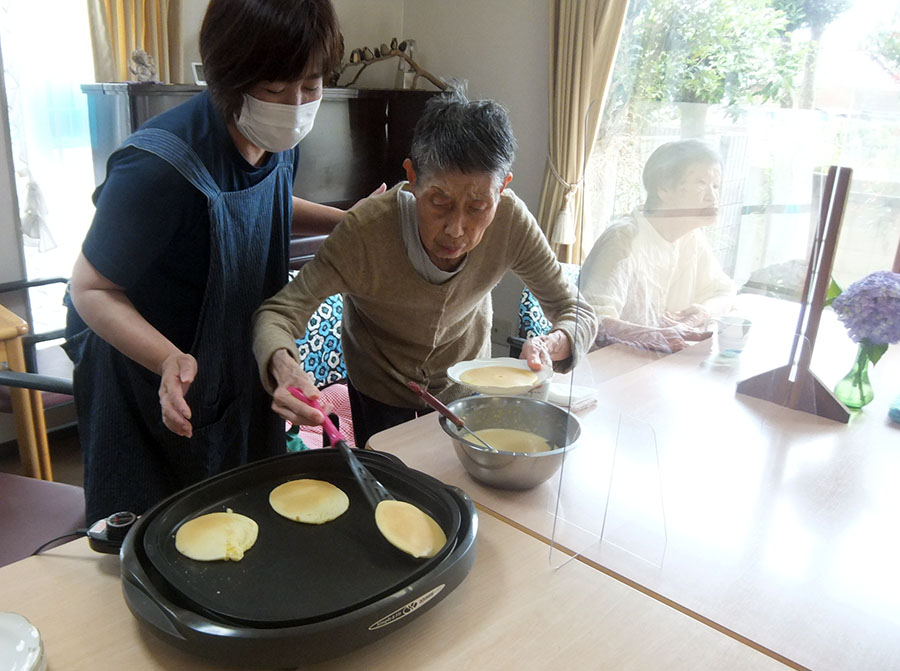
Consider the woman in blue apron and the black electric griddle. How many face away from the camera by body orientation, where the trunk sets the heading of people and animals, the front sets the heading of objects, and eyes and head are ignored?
0

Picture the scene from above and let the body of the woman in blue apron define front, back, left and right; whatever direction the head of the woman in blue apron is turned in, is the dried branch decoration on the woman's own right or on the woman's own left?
on the woman's own left

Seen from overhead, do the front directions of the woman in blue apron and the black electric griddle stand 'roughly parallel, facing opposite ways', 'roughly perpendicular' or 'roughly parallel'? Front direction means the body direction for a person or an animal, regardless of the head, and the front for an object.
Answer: roughly parallel

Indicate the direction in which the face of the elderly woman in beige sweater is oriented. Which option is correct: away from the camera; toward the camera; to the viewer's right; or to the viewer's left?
toward the camera

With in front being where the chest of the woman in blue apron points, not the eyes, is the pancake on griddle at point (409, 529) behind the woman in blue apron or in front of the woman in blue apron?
in front

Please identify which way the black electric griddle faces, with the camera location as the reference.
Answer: facing the viewer and to the right of the viewer

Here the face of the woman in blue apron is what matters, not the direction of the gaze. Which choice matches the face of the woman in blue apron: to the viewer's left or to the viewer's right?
to the viewer's right

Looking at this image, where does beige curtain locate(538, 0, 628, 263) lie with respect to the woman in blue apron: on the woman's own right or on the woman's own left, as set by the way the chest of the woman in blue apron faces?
on the woman's own left
